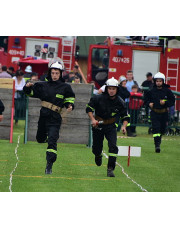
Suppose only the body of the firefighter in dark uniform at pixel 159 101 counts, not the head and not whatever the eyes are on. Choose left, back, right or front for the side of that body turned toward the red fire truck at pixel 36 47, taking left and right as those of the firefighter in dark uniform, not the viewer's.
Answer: back

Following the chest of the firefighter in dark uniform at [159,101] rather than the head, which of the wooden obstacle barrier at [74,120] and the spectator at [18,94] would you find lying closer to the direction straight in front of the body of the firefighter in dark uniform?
the wooden obstacle barrier

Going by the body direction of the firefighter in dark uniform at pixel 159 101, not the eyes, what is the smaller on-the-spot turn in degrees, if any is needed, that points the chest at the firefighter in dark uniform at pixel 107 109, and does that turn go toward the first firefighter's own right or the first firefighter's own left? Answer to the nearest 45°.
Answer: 0° — they already face them

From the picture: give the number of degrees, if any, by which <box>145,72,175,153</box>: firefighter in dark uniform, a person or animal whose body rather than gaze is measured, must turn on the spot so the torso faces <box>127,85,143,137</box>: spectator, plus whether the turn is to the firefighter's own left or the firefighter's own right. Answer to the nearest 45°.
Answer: approximately 180°

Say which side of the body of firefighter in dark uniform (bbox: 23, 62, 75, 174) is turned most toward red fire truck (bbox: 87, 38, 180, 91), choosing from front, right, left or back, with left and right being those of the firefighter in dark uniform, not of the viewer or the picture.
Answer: back

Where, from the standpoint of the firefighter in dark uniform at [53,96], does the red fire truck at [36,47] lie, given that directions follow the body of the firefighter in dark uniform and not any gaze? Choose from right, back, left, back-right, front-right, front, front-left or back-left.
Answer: back

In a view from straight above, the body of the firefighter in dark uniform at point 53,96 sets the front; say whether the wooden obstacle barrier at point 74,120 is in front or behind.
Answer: behind

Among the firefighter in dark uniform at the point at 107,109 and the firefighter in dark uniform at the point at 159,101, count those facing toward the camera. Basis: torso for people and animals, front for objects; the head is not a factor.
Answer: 2

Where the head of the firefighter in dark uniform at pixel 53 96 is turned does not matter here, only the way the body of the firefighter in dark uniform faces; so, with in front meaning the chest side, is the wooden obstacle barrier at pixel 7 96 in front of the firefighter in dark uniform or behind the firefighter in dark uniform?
behind

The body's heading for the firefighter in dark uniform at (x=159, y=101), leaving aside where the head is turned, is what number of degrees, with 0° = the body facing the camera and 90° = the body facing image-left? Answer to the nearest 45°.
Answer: approximately 0°

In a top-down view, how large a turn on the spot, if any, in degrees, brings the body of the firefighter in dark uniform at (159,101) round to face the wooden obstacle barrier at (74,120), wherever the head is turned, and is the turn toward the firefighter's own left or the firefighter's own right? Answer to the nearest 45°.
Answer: approximately 90° to the firefighter's own right
